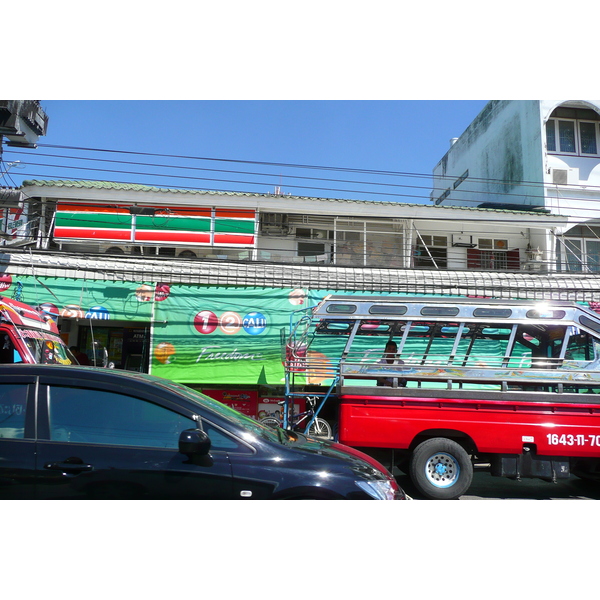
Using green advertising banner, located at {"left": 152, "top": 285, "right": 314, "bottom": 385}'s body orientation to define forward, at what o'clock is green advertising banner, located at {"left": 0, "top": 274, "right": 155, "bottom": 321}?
green advertising banner, located at {"left": 0, "top": 274, "right": 155, "bottom": 321} is roughly at 3 o'clock from green advertising banner, located at {"left": 152, "top": 285, "right": 314, "bottom": 385}.

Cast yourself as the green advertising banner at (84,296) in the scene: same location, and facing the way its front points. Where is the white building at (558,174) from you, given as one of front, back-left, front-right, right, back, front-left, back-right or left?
left

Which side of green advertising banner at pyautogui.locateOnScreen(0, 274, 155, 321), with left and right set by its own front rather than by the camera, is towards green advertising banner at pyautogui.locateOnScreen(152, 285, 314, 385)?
left

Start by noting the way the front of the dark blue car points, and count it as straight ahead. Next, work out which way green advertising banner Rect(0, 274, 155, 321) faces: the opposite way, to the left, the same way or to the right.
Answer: to the right

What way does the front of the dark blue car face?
to the viewer's right

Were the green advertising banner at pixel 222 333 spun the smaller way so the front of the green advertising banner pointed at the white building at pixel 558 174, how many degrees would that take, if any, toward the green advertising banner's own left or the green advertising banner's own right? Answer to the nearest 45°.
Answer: approximately 90° to the green advertising banner's own left

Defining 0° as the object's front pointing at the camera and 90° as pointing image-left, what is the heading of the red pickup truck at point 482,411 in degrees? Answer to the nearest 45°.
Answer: approximately 270°

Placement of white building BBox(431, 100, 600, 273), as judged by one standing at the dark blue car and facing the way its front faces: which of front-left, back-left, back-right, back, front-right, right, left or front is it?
front-left

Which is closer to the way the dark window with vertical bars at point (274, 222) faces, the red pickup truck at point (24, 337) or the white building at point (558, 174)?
the red pickup truck
